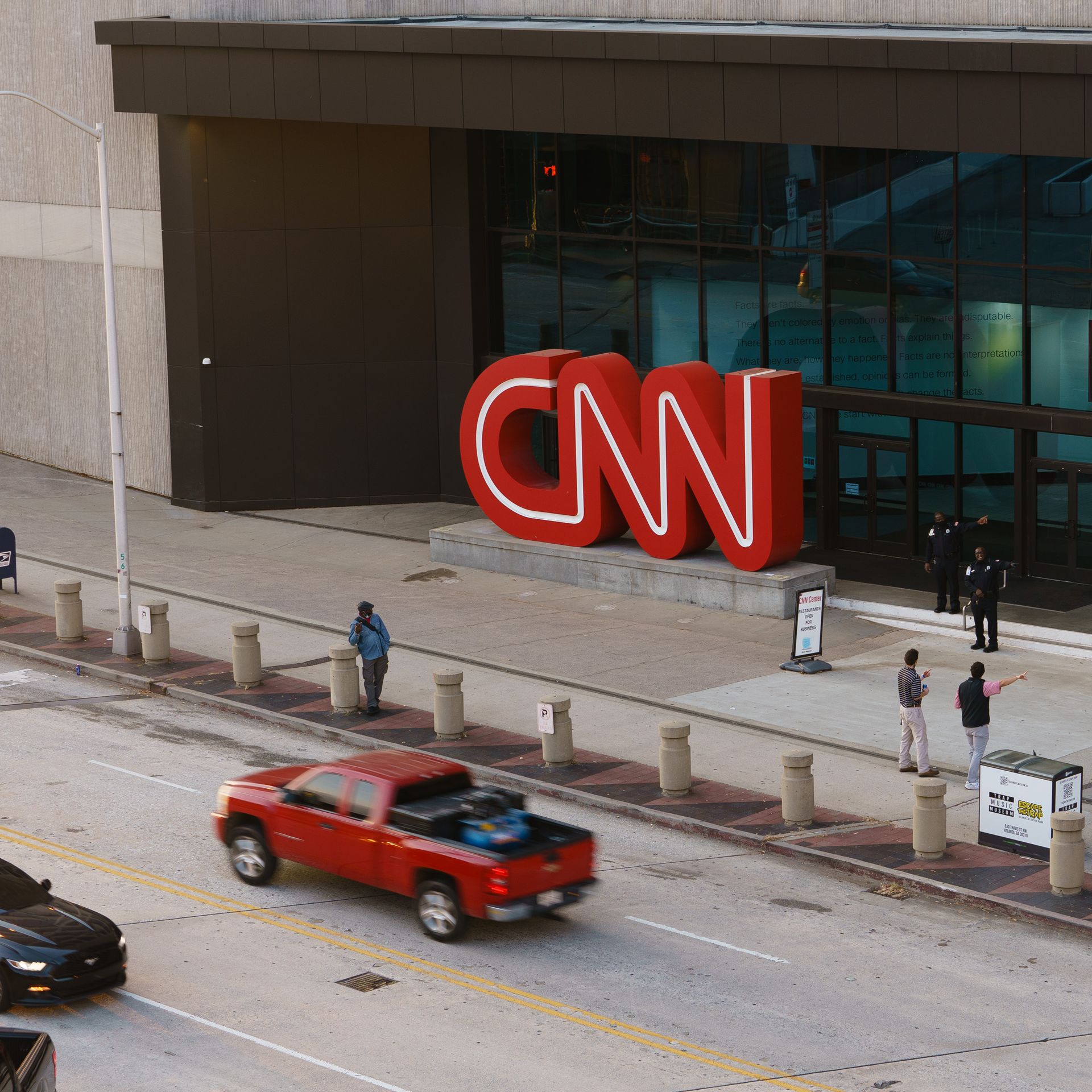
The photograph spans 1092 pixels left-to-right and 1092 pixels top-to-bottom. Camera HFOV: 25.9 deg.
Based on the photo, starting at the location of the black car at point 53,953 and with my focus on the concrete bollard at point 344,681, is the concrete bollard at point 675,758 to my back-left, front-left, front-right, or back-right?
front-right

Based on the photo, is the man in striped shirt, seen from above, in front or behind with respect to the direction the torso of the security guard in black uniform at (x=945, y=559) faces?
in front

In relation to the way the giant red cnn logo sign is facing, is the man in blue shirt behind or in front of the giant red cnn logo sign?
in front

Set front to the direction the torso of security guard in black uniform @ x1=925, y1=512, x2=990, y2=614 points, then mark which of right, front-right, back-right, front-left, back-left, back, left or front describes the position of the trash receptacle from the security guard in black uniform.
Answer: front

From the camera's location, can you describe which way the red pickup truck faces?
facing away from the viewer and to the left of the viewer

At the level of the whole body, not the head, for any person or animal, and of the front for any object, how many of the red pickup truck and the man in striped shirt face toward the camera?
0

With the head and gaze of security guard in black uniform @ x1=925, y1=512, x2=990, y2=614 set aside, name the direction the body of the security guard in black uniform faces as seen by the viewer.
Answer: toward the camera

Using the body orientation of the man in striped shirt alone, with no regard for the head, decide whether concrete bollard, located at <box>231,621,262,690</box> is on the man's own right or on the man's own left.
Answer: on the man's own left

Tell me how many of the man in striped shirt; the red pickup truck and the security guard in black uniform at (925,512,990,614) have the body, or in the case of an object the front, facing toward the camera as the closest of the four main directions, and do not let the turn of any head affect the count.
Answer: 1

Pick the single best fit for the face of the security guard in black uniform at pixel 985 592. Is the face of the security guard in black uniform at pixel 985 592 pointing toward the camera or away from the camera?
toward the camera

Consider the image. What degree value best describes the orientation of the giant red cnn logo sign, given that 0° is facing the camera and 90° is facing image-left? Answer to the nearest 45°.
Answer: approximately 45°

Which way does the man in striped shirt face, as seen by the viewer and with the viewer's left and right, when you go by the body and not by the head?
facing away from the viewer and to the right of the viewer

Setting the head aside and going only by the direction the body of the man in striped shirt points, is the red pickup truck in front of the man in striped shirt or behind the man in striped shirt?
behind

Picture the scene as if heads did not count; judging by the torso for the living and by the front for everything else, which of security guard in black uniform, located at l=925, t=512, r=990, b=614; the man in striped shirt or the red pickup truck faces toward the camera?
the security guard in black uniform

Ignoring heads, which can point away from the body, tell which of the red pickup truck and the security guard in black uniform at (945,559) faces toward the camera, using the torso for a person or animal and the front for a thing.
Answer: the security guard in black uniform

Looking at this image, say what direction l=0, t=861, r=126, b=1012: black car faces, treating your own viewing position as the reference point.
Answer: facing the viewer and to the right of the viewer

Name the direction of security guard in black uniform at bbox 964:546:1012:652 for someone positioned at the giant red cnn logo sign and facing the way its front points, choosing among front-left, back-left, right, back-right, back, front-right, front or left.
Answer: left
